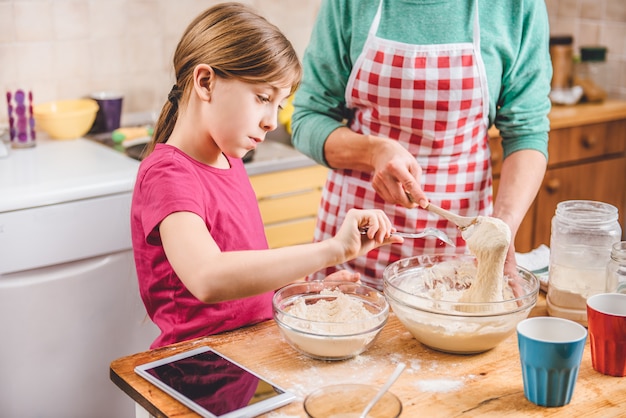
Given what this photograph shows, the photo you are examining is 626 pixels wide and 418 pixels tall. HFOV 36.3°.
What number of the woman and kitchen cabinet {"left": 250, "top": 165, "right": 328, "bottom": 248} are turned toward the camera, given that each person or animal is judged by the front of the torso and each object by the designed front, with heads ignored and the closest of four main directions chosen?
2

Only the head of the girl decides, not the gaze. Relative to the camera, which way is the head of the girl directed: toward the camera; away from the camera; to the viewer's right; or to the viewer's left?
to the viewer's right

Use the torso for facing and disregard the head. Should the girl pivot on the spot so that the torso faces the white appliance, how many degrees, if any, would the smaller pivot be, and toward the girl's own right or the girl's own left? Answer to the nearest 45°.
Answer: approximately 180°

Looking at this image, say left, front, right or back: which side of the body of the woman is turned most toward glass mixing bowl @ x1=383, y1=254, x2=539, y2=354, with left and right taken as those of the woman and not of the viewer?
front

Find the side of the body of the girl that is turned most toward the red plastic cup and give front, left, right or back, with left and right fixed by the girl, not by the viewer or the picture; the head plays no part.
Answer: front

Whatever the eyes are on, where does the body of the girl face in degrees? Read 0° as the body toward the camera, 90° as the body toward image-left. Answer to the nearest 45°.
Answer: approximately 315°

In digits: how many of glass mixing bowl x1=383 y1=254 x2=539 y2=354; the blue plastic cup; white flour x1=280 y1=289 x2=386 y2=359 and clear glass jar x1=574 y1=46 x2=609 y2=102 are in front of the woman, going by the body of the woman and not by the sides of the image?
3

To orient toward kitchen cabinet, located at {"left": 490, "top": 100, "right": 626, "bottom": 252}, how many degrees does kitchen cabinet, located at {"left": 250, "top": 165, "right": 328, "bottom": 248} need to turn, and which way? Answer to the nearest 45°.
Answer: approximately 135° to its left

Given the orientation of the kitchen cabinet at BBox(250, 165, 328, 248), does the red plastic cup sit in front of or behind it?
in front

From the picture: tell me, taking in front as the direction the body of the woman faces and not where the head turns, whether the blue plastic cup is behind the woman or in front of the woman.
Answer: in front

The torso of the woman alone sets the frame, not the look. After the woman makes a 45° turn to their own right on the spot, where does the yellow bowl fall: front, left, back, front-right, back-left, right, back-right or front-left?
right
